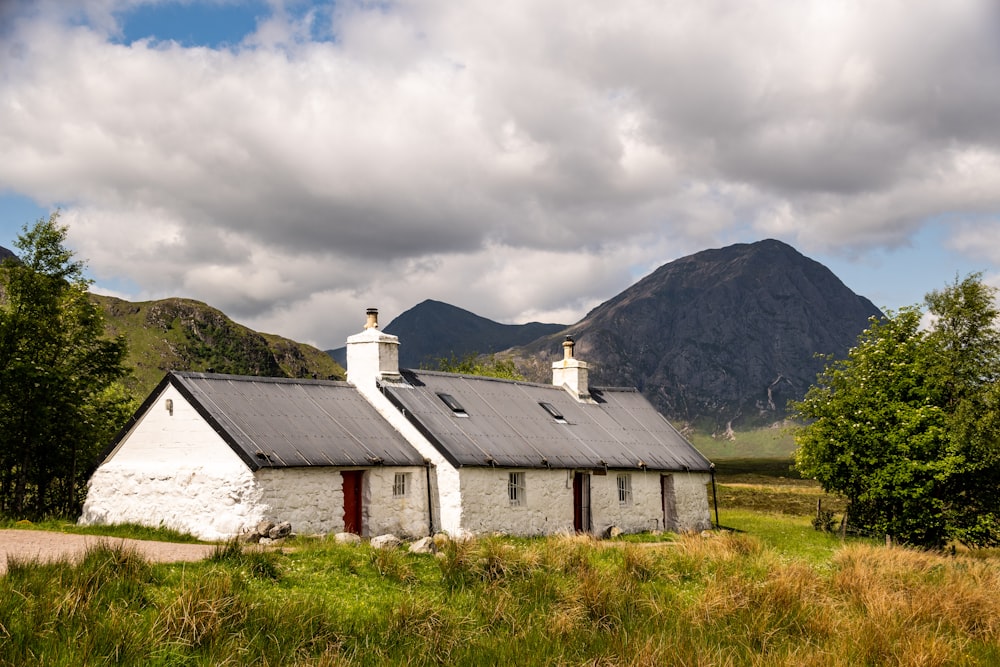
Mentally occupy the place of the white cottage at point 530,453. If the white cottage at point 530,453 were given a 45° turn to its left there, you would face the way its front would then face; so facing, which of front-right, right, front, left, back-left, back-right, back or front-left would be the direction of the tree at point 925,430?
front

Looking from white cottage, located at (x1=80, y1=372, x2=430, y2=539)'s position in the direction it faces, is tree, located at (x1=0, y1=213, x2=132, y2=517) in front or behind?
behind

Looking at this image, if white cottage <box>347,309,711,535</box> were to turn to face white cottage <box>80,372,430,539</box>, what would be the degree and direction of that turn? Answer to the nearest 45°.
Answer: approximately 90° to its right

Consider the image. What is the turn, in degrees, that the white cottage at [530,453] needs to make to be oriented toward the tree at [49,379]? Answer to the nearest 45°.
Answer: approximately 135° to its right

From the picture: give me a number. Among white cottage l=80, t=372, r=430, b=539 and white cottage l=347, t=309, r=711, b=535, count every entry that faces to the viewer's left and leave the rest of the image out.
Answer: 0

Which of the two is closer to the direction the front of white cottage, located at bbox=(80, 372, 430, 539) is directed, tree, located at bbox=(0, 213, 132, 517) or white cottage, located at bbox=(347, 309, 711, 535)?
the white cottage
